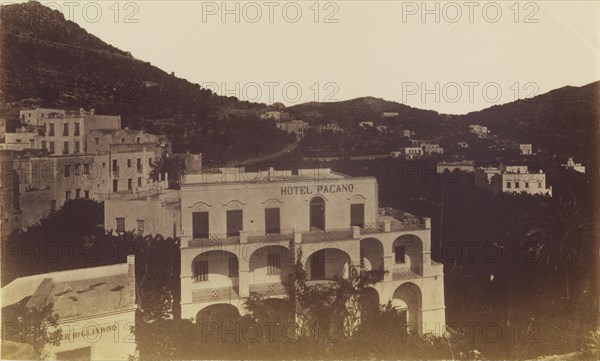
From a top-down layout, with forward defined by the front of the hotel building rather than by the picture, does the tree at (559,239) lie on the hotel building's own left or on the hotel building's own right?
on the hotel building's own left

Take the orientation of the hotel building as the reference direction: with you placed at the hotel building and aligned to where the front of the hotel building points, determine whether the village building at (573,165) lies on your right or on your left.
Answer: on your left

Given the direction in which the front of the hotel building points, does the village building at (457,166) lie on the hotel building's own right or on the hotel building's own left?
on the hotel building's own left

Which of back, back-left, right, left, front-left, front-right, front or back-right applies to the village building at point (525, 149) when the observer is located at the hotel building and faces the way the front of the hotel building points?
left

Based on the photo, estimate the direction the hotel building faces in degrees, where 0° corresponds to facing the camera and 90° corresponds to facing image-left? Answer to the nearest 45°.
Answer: approximately 0°
